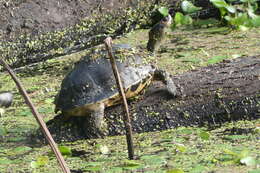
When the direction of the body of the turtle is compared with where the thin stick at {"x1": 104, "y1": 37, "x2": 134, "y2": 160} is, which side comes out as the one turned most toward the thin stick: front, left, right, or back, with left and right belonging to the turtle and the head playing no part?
right

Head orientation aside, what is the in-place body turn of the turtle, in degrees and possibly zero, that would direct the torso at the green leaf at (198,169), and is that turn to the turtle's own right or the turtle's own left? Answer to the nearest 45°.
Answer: approximately 45° to the turtle's own right

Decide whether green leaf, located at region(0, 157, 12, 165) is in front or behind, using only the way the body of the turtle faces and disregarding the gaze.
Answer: behind

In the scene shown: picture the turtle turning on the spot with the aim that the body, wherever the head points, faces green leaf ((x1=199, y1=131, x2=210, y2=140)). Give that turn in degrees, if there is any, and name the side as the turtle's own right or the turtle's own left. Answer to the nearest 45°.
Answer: approximately 45° to the turtle's own right

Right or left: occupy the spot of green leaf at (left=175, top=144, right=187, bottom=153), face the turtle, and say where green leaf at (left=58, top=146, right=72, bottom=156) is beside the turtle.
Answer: left

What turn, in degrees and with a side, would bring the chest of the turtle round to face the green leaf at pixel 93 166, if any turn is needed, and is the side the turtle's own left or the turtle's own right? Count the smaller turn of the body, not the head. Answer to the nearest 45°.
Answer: approximately 90° to the turtle's own right

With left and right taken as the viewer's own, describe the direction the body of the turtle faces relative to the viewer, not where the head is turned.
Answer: facing to the right of the viewer
